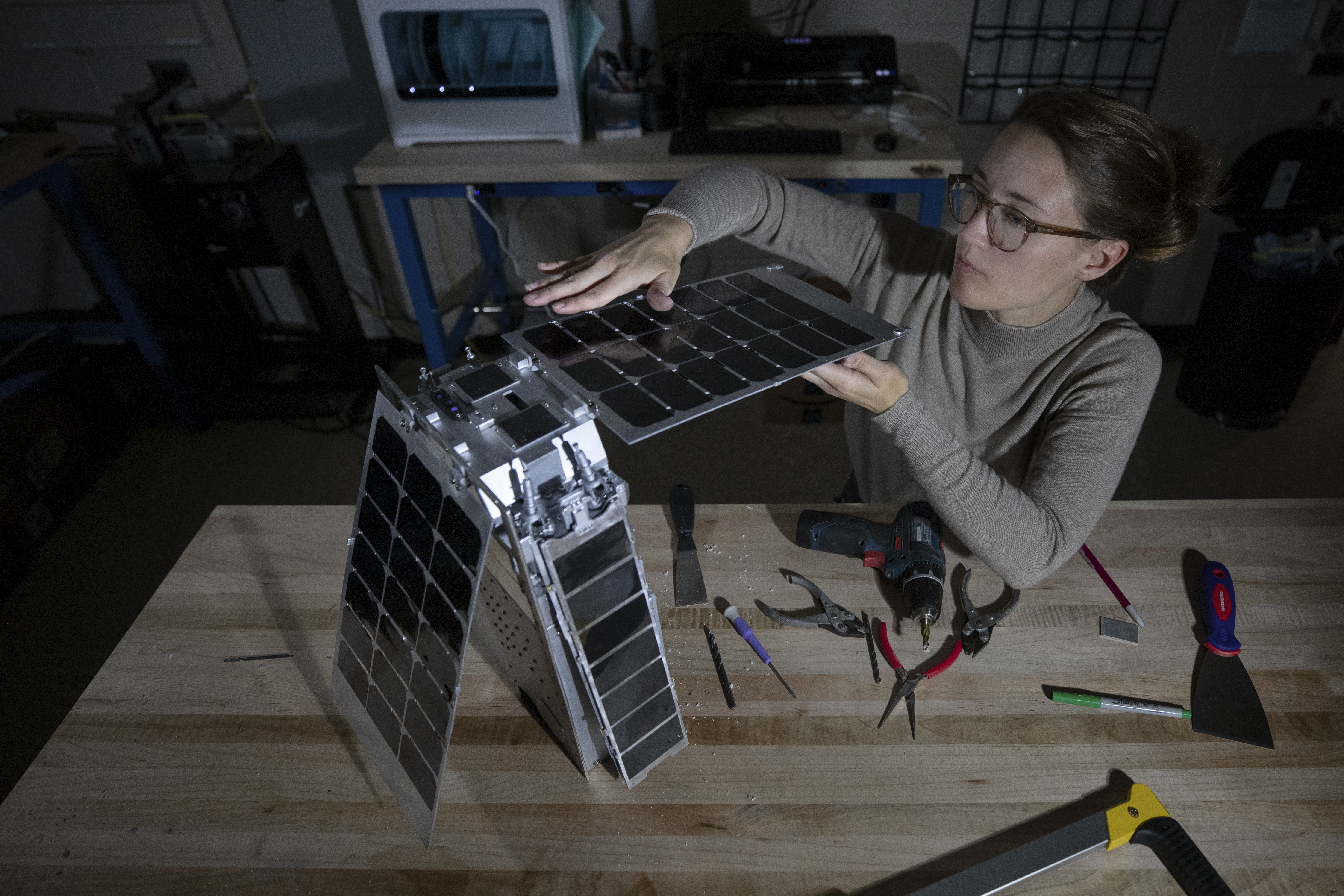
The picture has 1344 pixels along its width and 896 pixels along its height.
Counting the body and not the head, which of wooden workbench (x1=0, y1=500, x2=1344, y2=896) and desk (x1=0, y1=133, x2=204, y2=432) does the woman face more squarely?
the wooden workbench

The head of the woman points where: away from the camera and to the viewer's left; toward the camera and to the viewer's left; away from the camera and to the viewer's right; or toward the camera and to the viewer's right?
toward the camera and to the viewer's left

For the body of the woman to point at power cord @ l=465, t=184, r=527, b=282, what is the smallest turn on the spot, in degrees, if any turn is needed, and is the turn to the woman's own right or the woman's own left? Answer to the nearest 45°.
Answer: approximately 90° to the woman's own right

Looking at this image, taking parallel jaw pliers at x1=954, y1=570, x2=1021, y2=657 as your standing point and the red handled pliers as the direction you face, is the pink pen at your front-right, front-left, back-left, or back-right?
back-left

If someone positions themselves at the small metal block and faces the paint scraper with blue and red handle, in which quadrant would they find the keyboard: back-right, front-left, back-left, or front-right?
back-left

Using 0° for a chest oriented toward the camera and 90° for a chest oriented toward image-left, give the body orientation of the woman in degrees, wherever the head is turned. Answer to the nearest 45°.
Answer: approximately 45°

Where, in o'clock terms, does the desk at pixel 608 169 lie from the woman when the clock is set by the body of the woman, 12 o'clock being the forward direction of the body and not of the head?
The desk is roughly at 3 o'clock from the woman.

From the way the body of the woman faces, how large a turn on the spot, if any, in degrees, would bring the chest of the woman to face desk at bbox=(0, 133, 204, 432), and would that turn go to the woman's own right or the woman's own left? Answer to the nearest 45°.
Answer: approximately 45° to the woman's own right
